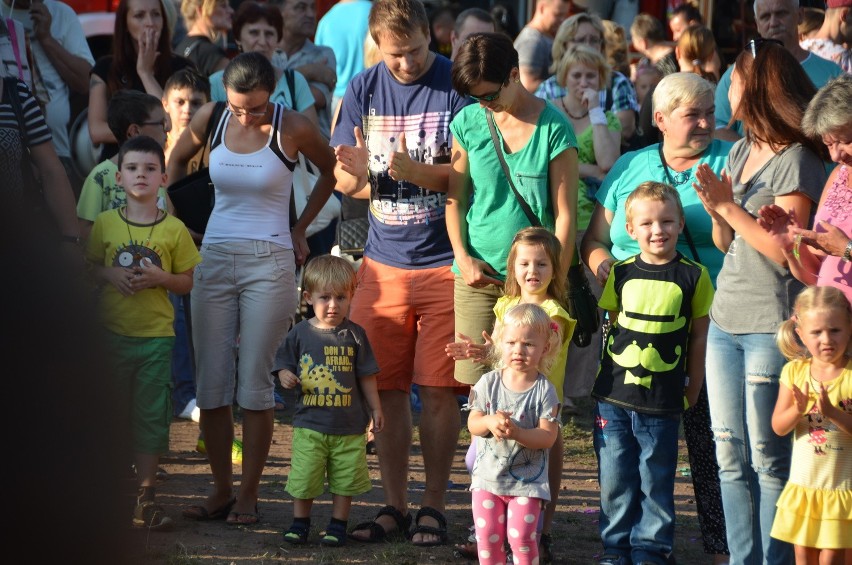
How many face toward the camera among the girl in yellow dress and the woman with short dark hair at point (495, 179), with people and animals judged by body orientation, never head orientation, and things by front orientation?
2

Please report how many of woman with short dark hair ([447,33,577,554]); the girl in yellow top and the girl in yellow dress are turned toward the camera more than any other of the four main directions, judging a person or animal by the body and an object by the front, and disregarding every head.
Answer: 3

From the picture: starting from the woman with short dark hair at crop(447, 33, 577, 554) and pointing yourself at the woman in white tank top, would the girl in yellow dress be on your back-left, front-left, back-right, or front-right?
back-left

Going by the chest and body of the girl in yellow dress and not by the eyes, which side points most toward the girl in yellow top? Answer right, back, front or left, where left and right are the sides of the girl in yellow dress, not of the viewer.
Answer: right

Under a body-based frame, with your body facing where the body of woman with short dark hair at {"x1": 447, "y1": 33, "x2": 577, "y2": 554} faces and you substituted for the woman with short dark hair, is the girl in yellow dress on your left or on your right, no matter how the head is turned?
on your left

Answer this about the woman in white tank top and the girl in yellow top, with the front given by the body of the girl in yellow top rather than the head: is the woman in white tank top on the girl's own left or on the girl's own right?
on the girl's own right

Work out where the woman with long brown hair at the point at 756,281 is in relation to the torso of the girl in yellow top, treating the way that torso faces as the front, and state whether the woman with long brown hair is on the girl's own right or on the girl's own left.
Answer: on the girl's own left

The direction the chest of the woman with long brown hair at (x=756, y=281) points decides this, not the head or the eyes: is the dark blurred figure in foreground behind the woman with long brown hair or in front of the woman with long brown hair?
in front
